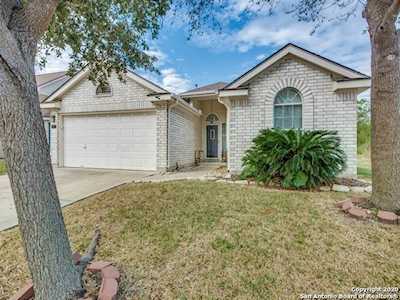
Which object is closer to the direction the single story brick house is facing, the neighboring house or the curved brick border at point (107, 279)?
the curved brick border

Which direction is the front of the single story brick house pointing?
toward the camera

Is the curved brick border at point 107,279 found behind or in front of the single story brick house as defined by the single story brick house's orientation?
in front

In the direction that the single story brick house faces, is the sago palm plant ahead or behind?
ahead

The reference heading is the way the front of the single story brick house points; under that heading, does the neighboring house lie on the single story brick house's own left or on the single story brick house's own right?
on the single story brick house's own right

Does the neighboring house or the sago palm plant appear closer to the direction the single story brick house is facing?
the sago palm plant
